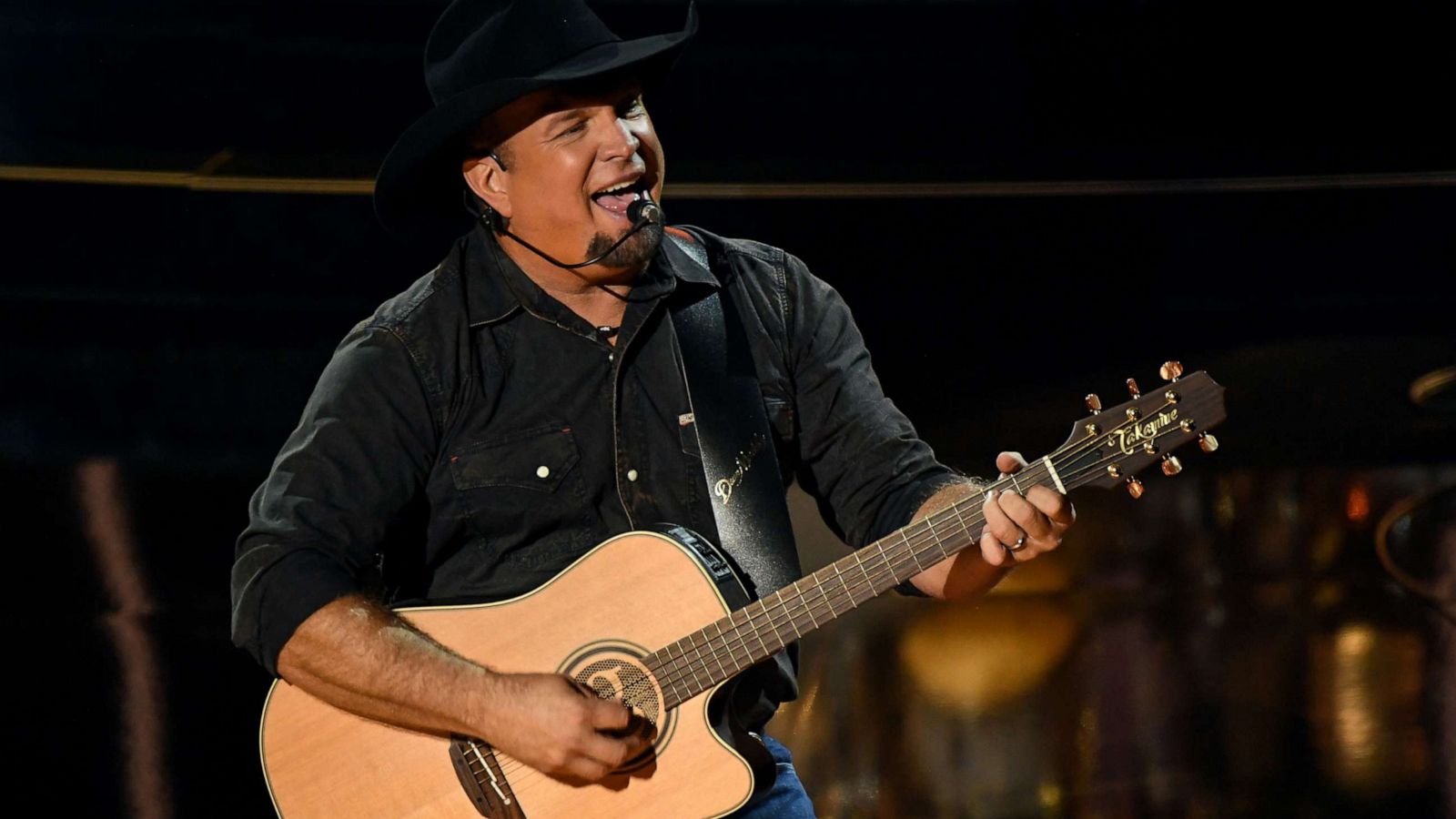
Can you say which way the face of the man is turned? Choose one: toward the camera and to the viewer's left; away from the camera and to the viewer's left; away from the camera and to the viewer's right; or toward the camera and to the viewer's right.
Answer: toward the camera and to the viewer's right

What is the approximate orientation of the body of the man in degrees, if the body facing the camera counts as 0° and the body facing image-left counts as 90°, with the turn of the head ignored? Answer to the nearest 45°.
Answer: approximately 315°
